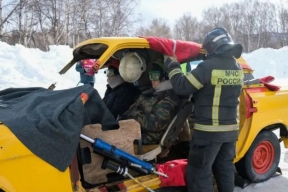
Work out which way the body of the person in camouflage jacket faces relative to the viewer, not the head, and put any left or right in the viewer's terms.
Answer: facing the viewer and to the left of the viewer
